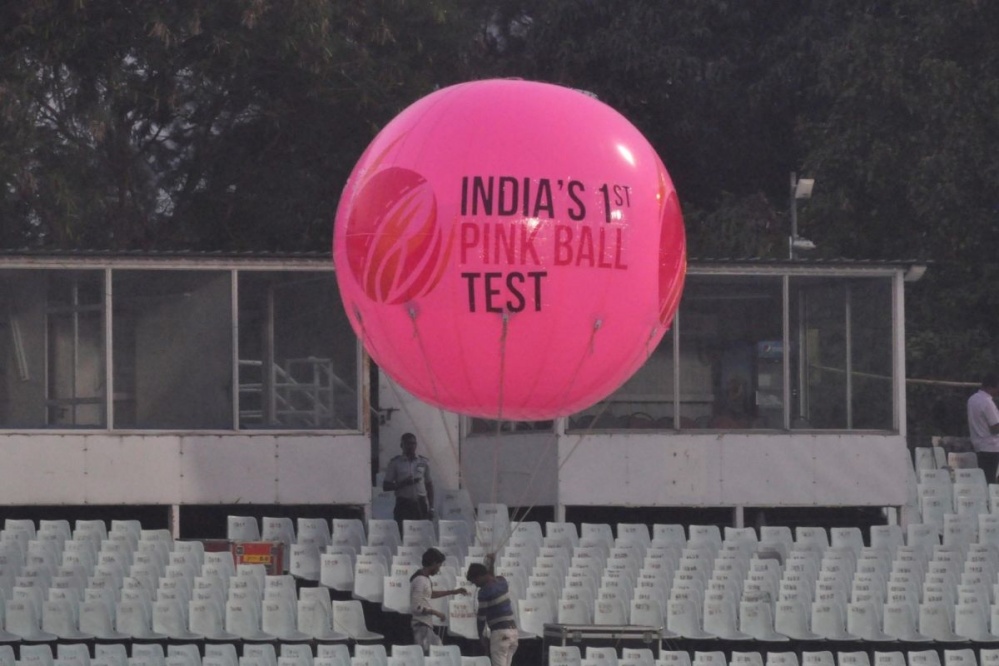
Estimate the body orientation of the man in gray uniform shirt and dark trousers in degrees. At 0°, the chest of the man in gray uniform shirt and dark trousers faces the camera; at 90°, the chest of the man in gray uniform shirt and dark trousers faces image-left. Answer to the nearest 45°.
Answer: approximately 0°

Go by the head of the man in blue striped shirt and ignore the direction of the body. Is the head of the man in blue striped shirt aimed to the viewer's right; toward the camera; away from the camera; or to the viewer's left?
to the viewer's left

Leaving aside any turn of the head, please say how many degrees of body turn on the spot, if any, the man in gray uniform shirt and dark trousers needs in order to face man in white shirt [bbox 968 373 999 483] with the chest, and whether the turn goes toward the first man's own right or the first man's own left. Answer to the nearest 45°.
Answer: approximately 90° to the first man's own left

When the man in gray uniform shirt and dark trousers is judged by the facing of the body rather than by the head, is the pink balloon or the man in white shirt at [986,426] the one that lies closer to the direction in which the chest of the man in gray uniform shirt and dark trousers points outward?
the pink balloon

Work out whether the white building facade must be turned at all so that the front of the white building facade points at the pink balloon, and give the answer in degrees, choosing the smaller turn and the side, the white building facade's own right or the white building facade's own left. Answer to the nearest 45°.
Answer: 0° — it already faces it

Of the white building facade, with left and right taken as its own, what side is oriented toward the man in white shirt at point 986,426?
left

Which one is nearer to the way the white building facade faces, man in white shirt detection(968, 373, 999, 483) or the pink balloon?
the pink balloon

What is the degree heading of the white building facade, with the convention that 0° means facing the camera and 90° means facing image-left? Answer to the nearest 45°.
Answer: approximately 0°
